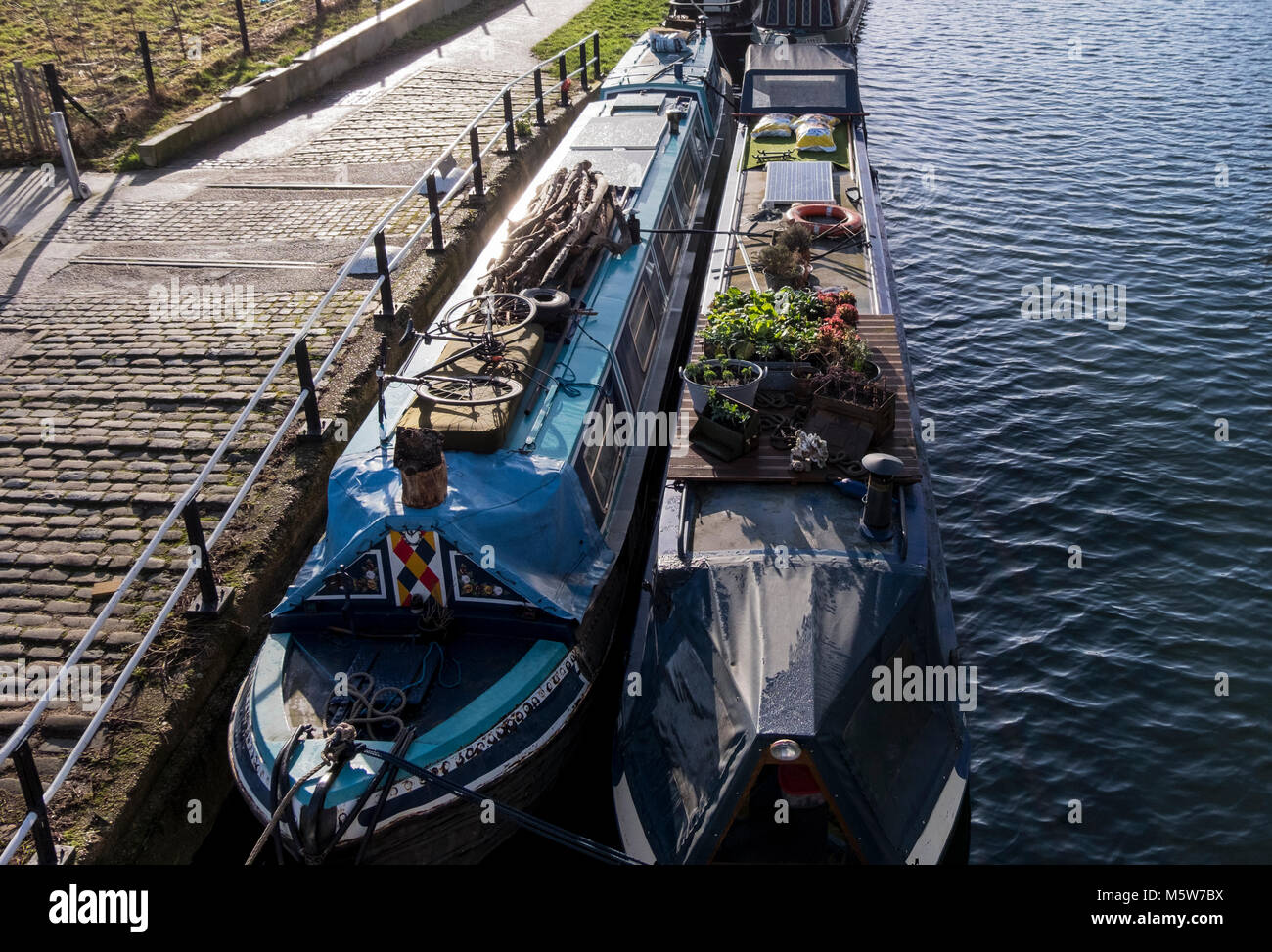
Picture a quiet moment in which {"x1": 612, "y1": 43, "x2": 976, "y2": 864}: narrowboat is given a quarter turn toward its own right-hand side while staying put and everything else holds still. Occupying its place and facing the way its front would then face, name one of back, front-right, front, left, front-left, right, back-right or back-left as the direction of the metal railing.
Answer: front

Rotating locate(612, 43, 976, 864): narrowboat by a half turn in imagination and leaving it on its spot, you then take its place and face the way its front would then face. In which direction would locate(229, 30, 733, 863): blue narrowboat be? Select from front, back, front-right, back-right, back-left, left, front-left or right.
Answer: left

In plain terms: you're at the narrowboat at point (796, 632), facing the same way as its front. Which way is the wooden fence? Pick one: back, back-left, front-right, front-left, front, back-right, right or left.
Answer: back-right

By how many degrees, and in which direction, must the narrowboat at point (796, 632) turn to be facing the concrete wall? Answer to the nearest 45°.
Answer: approximately 135° to its right

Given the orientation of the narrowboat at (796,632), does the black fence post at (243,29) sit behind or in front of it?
behind

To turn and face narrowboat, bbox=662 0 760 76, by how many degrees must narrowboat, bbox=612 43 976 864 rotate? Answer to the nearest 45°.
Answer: approximately 180°

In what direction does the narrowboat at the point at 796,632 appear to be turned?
toward the camera

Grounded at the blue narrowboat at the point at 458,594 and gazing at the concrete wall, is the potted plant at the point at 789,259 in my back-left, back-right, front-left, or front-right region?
front-right

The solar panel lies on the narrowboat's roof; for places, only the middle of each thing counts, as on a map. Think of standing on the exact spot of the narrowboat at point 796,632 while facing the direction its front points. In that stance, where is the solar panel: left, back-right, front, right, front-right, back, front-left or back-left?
back
